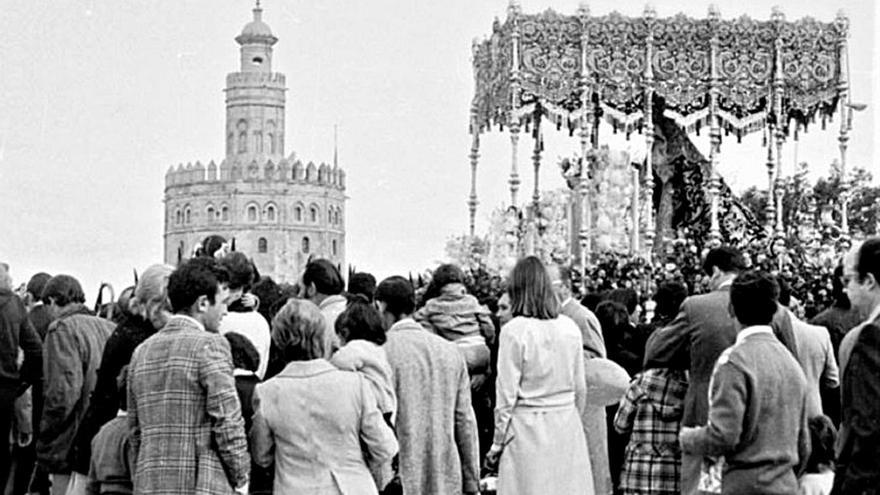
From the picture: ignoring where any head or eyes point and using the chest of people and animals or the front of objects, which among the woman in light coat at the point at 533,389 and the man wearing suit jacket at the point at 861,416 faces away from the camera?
the woman in light coat

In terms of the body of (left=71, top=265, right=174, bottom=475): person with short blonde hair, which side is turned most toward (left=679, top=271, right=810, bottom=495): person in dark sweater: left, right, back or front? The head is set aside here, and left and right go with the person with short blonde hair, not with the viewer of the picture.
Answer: right

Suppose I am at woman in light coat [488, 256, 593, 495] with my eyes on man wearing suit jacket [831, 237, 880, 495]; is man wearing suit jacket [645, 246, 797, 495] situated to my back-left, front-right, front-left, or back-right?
front-left

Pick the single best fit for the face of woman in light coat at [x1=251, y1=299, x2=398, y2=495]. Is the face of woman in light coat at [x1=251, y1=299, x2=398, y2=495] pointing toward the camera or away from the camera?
away from the camera

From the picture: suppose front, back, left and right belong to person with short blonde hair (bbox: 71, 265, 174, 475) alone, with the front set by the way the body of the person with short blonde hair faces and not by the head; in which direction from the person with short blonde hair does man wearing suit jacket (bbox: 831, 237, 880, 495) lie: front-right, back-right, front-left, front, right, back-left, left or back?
right

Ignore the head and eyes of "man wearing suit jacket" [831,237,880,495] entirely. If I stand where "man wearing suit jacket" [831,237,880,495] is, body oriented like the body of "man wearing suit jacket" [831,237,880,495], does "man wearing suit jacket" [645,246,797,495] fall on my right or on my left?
on my right

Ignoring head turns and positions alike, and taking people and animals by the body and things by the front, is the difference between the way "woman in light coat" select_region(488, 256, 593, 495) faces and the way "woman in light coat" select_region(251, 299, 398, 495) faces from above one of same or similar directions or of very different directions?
same or similar directions

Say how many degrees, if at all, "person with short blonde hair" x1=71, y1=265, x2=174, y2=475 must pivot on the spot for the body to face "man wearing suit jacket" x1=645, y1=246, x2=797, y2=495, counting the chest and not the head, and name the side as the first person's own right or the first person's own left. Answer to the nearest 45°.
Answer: approximately 45° to the first person's own right

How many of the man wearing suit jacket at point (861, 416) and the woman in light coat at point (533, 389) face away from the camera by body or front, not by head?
1

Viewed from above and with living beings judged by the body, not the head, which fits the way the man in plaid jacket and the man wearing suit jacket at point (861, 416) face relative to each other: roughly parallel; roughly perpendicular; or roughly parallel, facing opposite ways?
roughly perpendicular

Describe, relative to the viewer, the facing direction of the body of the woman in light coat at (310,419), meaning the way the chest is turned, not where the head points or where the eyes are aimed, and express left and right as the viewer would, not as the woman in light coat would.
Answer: facing away from the viewer

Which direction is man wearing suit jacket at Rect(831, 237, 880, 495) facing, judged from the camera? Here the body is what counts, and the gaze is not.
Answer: to the viewer's left

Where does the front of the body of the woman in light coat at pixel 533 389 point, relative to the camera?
away from the camera

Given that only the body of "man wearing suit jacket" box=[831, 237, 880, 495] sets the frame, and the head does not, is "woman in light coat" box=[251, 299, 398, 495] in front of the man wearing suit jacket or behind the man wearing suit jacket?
in front

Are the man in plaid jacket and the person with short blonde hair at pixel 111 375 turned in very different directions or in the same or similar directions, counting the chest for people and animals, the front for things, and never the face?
same or similar directions

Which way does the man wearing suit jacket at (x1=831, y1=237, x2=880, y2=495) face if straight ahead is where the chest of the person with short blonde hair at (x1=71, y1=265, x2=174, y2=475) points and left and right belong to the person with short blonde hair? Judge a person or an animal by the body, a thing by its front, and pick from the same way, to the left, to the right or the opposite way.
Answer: to the left

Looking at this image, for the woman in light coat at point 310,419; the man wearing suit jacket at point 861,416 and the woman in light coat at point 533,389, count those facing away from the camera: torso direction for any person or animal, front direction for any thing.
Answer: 2

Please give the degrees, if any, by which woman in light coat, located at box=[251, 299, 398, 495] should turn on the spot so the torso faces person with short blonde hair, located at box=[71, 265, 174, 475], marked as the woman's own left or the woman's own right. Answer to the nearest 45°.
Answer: approximately 45° to the woman's own left
